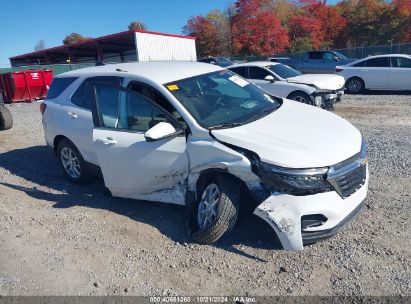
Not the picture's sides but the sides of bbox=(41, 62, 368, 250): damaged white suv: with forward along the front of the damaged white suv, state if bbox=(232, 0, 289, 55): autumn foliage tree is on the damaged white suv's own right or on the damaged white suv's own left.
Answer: on the damaged white suv's own left

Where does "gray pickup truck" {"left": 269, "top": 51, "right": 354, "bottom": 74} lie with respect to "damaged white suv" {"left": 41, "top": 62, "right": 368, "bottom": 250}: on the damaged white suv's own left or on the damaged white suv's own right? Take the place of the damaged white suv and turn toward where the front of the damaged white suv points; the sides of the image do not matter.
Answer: on the damaged white suv's own left

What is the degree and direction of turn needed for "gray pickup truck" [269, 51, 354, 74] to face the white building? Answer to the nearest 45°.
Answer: approximately 135° to its left

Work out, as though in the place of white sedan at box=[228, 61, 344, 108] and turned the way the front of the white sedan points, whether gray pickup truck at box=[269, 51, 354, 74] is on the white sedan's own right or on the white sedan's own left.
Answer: on the white sedan's own left

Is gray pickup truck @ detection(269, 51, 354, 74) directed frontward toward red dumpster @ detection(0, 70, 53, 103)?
no

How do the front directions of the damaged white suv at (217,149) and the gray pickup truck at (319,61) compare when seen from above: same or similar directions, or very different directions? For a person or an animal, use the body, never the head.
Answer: same or similar directions

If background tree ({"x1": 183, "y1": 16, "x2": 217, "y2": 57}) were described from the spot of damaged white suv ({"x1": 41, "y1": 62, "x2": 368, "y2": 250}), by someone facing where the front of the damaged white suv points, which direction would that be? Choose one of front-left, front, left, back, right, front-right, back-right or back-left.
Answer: back-left

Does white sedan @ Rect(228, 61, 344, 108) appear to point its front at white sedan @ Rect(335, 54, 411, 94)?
no

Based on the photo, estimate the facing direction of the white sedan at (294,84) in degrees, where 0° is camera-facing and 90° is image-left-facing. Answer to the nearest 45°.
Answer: approximately 315°

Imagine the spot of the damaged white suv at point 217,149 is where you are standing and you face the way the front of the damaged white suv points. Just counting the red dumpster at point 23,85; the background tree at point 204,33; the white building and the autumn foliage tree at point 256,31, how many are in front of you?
0

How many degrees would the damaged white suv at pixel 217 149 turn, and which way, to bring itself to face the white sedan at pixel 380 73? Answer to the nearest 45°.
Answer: approximately 90° to its left

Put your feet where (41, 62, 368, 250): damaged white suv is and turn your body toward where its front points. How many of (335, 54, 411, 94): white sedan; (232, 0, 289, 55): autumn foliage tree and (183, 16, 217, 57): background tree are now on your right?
0

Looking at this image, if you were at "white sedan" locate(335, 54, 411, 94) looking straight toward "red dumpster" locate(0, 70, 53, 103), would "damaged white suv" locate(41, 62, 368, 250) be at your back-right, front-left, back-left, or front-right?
front-left
